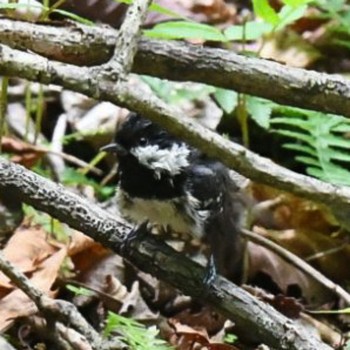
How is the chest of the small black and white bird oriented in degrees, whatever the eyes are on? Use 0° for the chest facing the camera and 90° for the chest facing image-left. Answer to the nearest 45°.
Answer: approximately 45°

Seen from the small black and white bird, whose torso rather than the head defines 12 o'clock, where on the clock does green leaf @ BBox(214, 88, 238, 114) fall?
The green leaf is roughly at 5 o'clock from the small black and white bird.

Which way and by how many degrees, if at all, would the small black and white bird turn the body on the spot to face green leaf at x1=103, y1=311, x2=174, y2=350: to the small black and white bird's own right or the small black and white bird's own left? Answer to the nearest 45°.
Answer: approximately 45° to the small black and white bird's own left

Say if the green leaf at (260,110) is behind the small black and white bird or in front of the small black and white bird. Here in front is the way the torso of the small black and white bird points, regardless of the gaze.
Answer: behind
